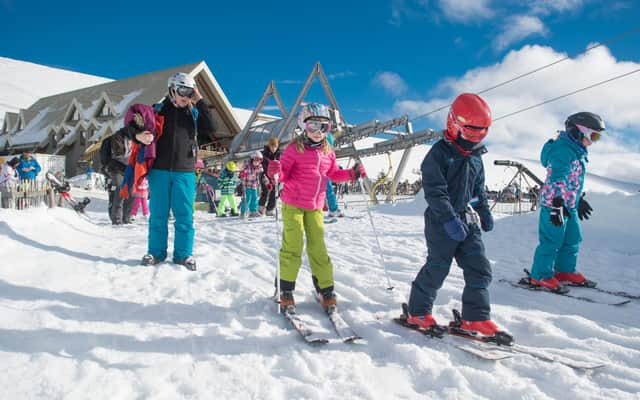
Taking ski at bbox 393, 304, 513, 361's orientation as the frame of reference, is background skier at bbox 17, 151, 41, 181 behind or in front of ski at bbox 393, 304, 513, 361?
behind

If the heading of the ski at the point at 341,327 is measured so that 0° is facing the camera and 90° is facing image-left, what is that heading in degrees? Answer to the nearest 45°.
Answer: approximately 315°

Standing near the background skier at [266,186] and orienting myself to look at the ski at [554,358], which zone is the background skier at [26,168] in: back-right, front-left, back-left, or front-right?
back-right
